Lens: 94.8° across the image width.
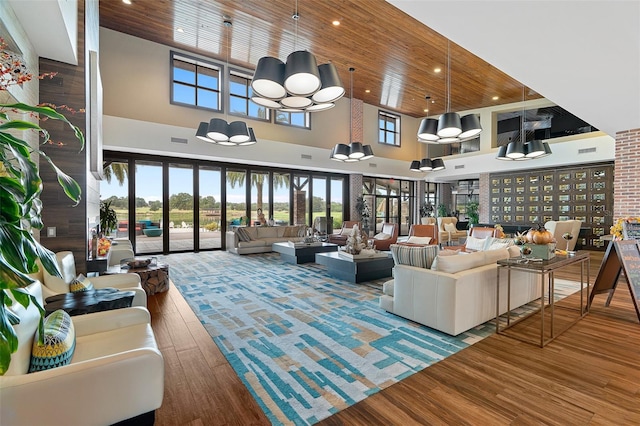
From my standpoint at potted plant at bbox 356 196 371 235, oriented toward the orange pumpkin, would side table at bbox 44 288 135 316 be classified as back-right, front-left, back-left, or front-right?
front-right

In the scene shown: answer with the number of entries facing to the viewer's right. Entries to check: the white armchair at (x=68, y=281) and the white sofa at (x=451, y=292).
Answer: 1

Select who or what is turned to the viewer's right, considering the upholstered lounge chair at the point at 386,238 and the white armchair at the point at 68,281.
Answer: the white armchair

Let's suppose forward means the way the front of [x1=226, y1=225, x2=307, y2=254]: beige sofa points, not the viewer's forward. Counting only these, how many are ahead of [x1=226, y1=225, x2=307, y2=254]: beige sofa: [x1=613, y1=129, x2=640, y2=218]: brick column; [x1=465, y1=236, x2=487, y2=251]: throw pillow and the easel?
3

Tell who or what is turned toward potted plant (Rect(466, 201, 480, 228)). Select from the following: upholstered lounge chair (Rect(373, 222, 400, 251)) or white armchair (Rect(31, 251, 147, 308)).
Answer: the white armchair

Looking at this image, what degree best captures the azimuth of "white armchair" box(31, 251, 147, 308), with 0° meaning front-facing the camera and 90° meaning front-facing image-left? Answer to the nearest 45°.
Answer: approximately 270°

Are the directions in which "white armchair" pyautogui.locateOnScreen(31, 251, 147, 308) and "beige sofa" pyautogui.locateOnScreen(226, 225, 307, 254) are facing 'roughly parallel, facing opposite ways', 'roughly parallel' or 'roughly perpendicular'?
roughly perpendicular

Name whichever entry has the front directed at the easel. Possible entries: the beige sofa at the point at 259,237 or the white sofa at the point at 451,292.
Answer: the beige sofa at the point at 259,237

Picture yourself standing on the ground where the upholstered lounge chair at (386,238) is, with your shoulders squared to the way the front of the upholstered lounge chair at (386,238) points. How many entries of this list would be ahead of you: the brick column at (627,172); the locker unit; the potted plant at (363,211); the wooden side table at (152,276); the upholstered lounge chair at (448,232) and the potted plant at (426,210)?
1

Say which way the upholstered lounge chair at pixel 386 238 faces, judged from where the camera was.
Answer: facing the viewer and to the left of the viewer

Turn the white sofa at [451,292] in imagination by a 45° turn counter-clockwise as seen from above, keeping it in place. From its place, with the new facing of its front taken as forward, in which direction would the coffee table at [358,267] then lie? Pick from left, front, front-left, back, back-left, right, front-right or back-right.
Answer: front-right

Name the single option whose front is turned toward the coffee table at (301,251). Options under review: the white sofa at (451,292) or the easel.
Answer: the white sofa

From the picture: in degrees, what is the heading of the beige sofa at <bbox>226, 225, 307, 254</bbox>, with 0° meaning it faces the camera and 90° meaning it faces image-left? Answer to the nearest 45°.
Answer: approximately 315°

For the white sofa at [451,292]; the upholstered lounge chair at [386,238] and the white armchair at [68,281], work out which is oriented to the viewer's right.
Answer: the white armchair

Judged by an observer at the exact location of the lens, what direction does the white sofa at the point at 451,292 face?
facing away from the viewer and to the left of the viewer
